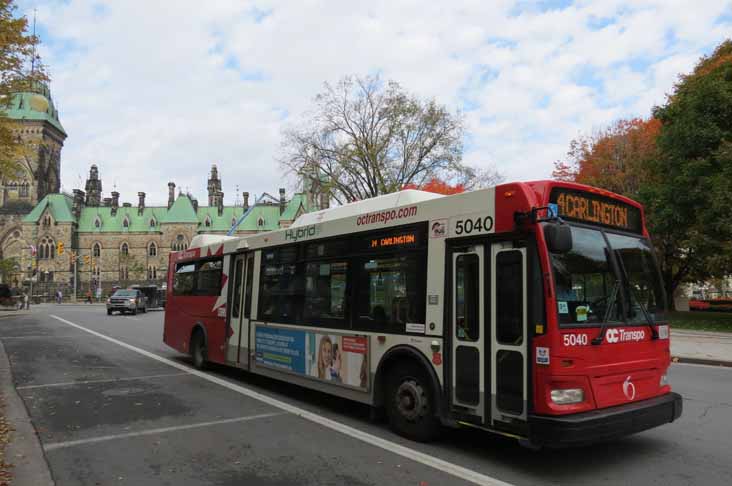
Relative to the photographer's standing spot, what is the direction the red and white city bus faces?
facing the viewer and to the right of the viewer

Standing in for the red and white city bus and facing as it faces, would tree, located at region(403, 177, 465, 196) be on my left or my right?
on my left

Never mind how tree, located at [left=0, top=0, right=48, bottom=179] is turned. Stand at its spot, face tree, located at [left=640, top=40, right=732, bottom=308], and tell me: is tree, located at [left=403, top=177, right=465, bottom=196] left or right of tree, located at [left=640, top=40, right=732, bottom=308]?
left

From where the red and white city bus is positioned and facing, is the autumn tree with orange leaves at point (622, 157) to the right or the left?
on its left

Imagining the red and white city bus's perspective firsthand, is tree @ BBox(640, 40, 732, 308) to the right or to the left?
on its left
